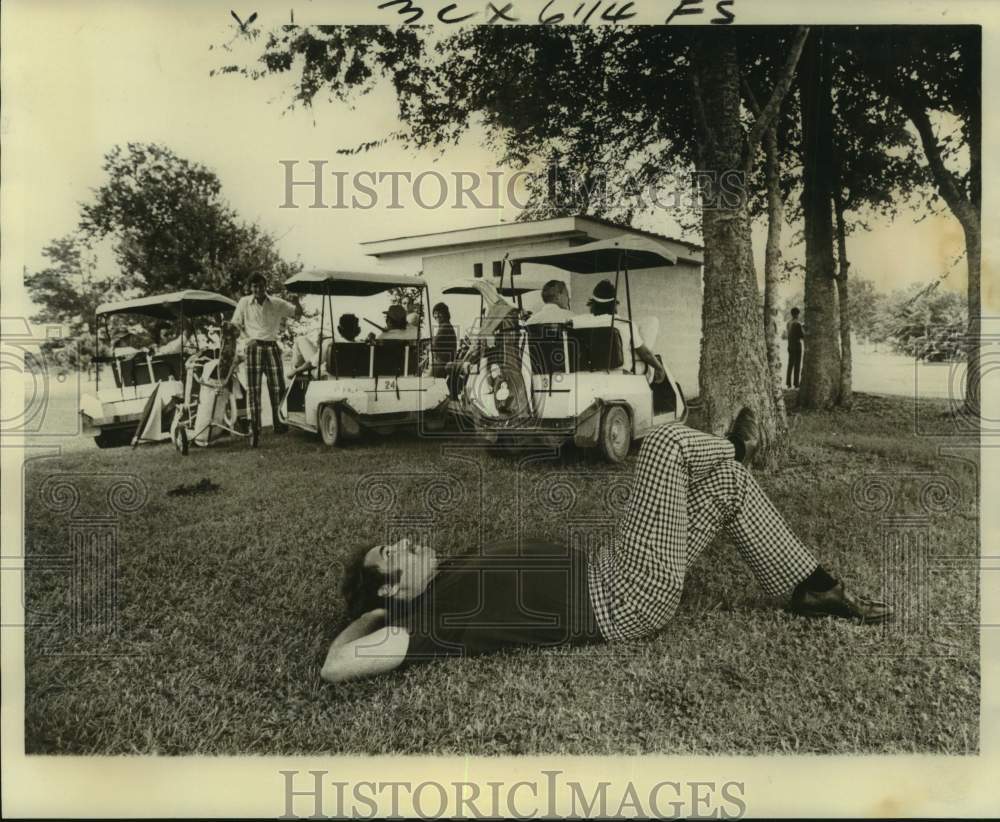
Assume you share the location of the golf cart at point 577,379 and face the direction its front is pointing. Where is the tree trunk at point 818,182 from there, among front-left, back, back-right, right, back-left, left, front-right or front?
front-right

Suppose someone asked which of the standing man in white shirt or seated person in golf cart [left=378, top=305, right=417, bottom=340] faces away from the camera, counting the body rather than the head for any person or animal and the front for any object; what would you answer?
the seated person in golf cart

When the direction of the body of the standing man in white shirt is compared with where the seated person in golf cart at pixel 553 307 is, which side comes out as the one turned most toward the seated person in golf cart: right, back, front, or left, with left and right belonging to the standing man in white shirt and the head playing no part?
left

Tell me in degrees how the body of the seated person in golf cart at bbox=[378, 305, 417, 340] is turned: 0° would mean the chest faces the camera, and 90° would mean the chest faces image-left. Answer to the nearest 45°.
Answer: approximately 180°

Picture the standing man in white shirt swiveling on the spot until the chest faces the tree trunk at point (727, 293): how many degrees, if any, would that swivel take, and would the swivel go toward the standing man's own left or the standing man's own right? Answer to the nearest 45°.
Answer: approximately 90° to the standing man's own left

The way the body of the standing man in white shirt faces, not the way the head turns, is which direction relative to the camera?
toward the camera

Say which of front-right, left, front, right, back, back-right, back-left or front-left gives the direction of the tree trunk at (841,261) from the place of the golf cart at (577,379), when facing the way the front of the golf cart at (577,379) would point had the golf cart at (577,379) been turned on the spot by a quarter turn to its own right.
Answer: front-left

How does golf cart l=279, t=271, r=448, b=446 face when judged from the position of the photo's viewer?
facing away from the viewer and to the left of the viewer

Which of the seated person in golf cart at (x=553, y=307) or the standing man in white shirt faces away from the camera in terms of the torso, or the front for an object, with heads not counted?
the seated person in golf cart

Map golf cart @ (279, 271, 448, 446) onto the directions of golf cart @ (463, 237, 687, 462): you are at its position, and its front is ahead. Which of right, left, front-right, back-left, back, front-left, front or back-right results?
back-left

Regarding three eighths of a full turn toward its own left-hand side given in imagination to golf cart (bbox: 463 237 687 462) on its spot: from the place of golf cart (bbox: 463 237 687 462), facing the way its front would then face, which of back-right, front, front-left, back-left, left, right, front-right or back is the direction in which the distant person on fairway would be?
back

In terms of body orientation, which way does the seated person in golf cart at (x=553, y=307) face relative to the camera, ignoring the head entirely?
away from the camera
